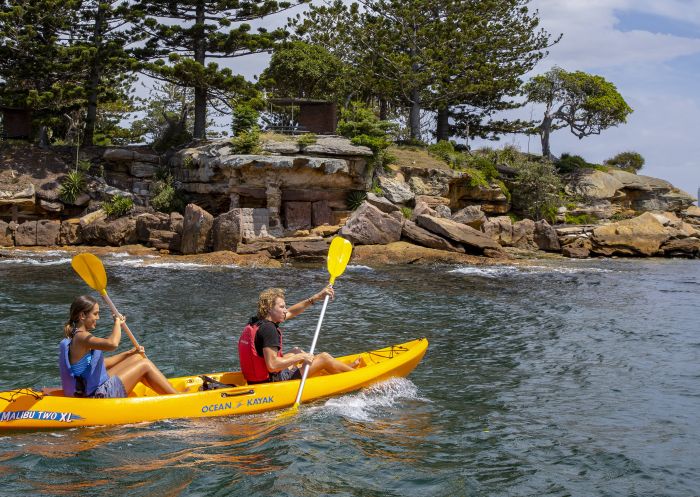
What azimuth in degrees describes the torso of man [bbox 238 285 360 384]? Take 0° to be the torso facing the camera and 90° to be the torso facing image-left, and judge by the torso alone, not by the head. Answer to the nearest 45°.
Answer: approximately 270°

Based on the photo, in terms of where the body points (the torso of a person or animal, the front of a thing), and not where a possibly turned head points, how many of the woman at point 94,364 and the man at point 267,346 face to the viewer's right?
2

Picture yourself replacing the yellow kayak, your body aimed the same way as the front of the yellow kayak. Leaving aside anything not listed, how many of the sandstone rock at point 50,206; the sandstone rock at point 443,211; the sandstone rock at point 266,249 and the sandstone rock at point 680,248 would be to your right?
0

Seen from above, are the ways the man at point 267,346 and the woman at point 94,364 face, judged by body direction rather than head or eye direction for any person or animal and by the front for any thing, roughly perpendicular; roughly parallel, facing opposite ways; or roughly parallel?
roughly parallel

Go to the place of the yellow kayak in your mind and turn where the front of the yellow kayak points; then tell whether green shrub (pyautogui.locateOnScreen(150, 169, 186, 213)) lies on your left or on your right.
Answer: on your left

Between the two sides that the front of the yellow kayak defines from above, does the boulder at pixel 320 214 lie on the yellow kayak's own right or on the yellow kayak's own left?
on the yellow kayak's own left

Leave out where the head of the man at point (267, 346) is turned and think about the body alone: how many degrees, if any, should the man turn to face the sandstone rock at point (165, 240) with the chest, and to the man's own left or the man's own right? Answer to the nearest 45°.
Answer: approximately 90° to the man's own left

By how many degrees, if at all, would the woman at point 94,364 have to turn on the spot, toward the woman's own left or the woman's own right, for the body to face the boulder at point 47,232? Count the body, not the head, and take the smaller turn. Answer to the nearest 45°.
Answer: approximately 90° to the woman's own left

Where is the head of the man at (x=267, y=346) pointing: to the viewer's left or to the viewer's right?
to the viewer's right

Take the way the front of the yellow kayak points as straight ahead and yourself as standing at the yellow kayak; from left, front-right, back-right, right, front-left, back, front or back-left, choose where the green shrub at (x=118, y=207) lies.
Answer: left

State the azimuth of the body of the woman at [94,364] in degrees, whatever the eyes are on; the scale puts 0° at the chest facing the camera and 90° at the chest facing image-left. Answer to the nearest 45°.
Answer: approximately 270°

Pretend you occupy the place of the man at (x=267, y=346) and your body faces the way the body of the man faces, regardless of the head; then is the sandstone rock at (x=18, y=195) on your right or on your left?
on your left

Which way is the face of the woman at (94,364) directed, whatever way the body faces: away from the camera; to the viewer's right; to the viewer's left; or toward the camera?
to the viewer's right

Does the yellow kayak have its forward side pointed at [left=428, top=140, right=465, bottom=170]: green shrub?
no

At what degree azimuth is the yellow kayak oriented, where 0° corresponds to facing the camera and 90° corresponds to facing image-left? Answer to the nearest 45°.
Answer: approximately 270°

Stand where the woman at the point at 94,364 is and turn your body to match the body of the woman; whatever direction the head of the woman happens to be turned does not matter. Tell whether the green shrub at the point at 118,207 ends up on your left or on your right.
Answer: on your left

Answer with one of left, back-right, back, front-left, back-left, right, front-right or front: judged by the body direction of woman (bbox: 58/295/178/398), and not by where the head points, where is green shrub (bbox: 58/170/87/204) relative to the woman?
left

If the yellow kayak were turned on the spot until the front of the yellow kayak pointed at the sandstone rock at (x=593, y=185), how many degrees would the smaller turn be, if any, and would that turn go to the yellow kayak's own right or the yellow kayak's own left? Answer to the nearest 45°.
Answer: approximately 45° to the yellow kayak's own left
